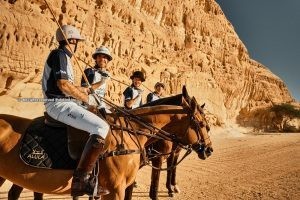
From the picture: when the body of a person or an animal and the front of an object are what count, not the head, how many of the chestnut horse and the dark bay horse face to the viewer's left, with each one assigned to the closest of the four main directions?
0

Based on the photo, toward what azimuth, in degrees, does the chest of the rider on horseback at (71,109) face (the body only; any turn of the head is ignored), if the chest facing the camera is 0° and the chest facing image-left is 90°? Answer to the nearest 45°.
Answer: approximately 270°

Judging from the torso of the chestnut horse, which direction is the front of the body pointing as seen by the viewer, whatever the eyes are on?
to the viewer's right

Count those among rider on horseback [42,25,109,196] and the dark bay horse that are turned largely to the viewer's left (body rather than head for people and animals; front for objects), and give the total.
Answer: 0

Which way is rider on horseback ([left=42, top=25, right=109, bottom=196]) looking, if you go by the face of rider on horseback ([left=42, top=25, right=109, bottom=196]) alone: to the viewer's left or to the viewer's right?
to the viewer's right

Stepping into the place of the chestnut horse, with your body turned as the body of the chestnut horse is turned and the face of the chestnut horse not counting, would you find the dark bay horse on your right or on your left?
on your left
